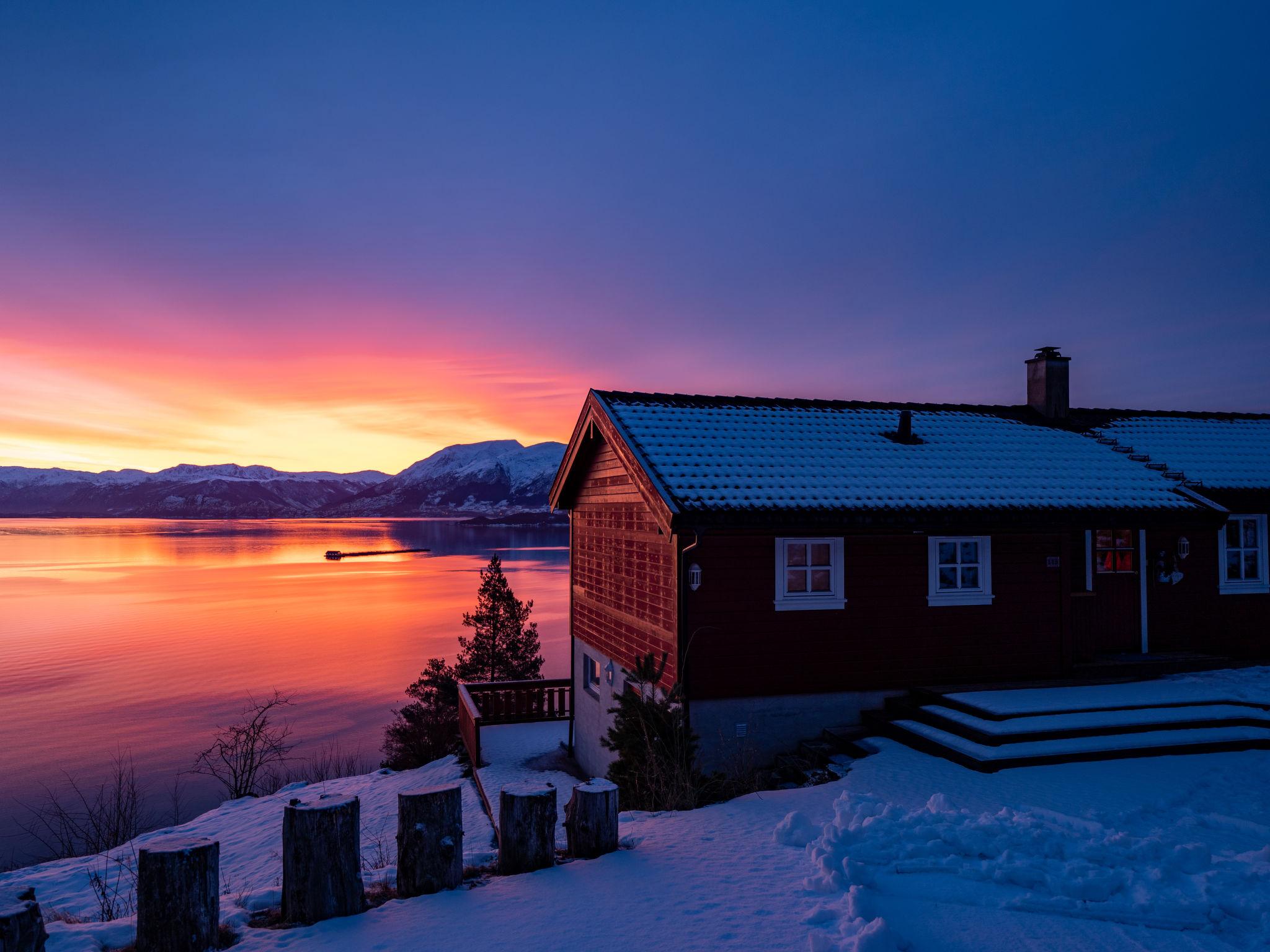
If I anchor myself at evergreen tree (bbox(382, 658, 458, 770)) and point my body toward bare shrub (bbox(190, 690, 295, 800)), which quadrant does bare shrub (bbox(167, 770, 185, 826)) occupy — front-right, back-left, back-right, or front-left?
front-left

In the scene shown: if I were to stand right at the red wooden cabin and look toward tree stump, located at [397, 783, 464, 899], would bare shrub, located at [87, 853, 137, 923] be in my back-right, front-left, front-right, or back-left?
front-right

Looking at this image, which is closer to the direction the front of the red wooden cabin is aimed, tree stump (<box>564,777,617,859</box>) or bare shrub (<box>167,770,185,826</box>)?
the tree stump

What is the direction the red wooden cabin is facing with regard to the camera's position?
facing the viewer

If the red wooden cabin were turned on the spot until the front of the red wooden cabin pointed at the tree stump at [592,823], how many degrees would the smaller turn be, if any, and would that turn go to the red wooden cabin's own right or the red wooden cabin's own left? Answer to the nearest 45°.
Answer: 0° — it already faces it

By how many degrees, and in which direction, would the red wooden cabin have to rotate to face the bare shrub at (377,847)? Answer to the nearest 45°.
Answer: approximately 45° to its right

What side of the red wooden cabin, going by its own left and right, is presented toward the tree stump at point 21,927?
front

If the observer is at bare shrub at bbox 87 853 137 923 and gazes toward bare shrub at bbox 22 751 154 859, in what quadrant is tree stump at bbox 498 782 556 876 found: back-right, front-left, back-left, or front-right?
back-right

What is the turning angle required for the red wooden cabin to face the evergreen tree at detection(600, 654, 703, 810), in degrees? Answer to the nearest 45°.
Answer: approximately 45° to its right

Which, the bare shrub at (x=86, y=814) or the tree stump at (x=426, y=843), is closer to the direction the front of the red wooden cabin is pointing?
the tree stump

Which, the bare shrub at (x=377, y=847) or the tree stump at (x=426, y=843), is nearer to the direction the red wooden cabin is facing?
the tree stump

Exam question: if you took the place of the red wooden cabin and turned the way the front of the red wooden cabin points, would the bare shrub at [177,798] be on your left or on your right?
on your right

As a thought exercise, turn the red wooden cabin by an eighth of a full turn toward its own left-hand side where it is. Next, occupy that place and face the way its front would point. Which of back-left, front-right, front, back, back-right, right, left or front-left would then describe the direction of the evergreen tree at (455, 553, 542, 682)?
back

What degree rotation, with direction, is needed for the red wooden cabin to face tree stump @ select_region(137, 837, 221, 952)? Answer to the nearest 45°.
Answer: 0° — it already faces it

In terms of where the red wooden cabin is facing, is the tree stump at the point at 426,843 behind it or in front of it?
in front
